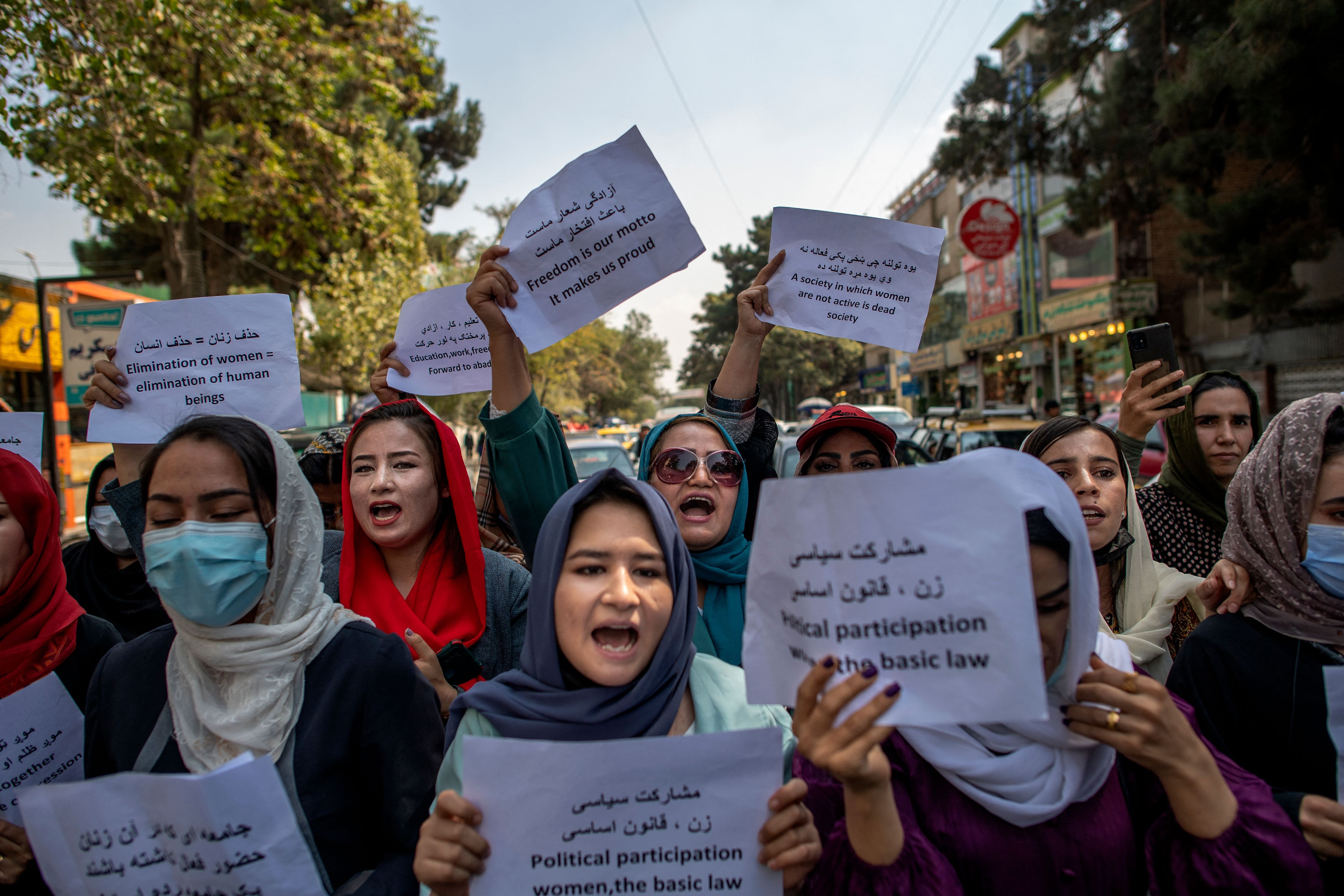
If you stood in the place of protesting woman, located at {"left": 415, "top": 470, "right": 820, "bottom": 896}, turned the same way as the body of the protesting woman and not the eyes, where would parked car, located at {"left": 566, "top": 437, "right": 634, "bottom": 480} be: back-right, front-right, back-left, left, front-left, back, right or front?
back

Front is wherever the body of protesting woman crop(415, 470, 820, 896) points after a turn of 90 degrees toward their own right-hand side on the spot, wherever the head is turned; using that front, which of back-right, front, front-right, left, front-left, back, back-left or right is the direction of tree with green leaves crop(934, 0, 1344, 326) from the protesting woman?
back-right

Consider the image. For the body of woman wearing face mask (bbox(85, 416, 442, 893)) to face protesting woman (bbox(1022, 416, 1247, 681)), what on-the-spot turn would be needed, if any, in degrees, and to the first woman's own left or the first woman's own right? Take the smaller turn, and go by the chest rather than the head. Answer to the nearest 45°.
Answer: approximately 135° to the first woman's own left

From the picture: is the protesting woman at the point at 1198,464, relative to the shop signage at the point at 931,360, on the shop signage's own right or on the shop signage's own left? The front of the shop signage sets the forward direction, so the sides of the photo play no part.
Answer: on the shop signage's own left

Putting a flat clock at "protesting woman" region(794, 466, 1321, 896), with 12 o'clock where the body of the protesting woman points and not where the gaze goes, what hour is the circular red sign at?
The circular red sign is roughly at 6 o'clock from the protesting woman.

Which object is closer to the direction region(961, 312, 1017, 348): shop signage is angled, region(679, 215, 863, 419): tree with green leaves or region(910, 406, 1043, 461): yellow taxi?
the yellow taxi

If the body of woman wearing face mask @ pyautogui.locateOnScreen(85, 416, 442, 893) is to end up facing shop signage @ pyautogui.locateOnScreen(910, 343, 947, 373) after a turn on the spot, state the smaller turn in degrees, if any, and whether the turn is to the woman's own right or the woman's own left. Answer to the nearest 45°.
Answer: approximately 180°

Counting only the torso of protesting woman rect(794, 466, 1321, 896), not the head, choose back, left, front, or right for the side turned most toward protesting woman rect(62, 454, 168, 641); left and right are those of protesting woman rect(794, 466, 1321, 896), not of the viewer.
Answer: right

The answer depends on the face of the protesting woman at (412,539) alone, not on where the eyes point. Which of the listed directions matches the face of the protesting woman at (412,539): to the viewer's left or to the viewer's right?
to the viewer's left

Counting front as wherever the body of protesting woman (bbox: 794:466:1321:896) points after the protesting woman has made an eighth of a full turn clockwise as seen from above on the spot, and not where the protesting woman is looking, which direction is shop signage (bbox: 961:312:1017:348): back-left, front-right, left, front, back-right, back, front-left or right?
back-right

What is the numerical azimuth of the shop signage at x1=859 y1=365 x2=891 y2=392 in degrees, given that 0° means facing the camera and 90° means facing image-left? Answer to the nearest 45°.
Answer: approximately 45°
